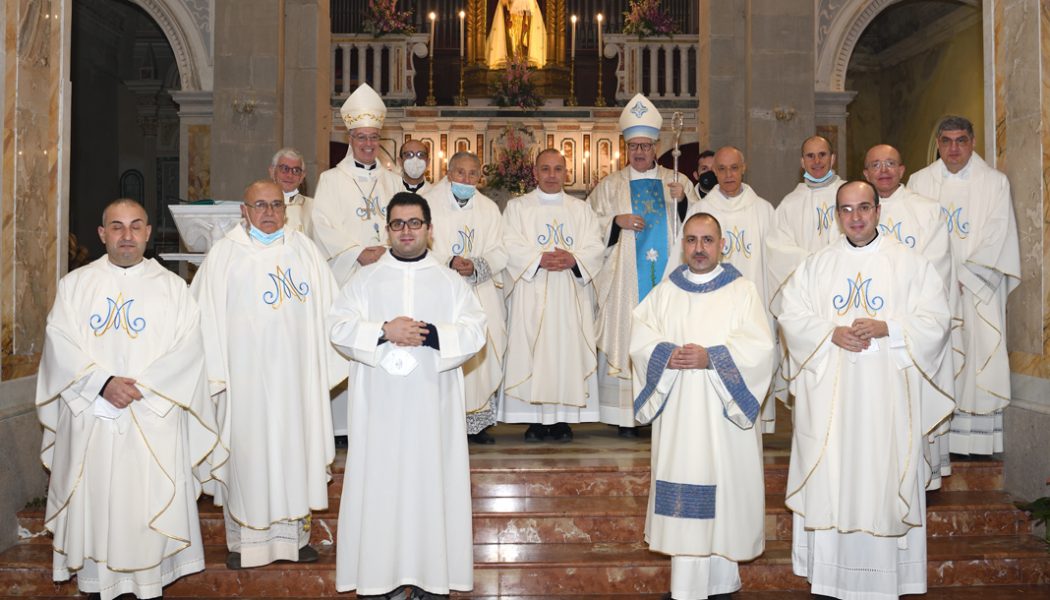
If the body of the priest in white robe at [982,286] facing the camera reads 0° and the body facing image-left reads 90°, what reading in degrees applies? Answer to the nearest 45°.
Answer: approximately 45°

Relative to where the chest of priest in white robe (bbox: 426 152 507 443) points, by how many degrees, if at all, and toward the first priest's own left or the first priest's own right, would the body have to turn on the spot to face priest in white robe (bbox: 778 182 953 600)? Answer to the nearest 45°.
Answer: approximately 45° to the first priest's own left

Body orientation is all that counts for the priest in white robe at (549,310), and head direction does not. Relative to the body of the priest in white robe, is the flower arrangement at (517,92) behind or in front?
behind

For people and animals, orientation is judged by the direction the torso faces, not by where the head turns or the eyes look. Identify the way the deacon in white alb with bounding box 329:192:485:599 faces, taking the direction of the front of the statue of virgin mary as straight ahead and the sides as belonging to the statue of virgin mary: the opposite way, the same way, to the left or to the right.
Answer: the same way

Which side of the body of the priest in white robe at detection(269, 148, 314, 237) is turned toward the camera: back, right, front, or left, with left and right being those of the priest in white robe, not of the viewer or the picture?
front

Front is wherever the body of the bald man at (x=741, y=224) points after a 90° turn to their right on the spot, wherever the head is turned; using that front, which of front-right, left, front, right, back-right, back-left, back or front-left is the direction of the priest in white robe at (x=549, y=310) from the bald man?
front

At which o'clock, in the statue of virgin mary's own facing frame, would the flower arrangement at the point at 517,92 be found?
The flower arrangement is roughly at 12 o'clock from the statue of virgin mary.

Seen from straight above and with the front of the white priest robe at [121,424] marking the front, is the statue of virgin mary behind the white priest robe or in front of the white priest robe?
behind

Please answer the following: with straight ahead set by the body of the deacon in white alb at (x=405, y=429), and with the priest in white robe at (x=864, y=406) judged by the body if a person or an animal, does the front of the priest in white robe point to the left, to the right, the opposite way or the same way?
the same way

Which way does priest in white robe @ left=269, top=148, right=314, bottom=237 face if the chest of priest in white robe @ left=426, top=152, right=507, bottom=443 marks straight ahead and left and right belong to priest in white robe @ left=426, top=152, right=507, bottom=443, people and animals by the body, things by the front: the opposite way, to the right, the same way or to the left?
the same way

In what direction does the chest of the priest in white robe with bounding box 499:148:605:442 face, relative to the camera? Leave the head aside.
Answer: toward the camera

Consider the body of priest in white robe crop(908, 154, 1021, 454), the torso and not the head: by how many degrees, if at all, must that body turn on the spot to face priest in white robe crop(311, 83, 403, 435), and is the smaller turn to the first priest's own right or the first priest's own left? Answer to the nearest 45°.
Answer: approximately 45° to the first priest's own right

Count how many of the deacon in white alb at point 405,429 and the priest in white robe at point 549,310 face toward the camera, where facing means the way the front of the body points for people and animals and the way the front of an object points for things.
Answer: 2

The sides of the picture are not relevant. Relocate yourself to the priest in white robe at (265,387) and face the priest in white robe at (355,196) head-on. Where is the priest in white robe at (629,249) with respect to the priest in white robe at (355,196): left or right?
right

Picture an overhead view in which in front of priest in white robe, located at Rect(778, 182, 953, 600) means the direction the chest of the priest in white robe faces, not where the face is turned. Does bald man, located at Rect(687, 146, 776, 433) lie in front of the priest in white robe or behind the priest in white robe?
behind

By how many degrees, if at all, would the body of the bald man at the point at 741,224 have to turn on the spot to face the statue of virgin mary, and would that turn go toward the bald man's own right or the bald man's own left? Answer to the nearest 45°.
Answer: approximately 180°

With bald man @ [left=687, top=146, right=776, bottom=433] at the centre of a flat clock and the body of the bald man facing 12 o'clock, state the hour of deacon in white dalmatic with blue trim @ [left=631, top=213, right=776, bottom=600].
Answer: The deacon in white dalmatic with blue trim is roughly at 12 o'clock from the bald man.

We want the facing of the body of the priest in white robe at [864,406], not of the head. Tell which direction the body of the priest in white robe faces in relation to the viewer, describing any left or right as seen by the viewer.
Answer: facing the viewer

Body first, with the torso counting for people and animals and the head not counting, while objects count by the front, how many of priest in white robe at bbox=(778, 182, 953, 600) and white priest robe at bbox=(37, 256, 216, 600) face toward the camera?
2
